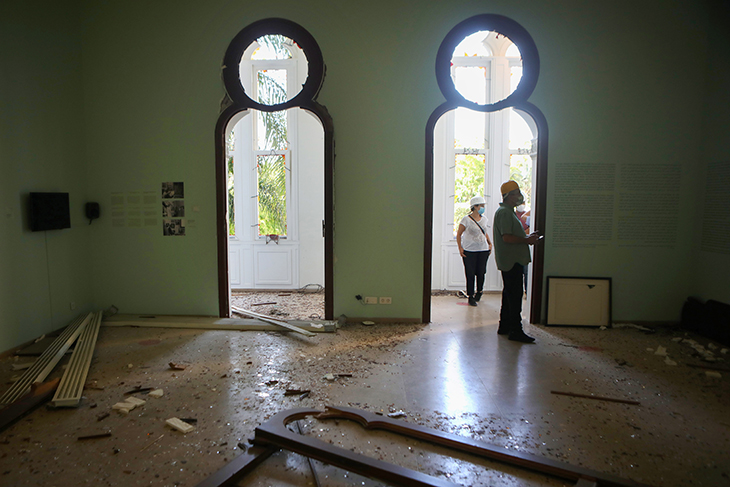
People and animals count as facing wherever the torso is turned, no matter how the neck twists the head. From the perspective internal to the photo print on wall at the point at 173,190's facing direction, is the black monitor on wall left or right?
on its right

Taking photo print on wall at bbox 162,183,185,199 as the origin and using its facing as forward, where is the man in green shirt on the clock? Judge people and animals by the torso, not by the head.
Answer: The man in green shirt is roughly at 10 o'clock from the photo print on wall.

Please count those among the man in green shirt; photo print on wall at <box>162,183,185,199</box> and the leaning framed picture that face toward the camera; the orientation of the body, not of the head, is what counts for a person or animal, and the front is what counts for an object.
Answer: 2

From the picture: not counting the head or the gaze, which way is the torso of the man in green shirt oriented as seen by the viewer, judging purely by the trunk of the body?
to the viewer's right

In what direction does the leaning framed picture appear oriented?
toward the camera

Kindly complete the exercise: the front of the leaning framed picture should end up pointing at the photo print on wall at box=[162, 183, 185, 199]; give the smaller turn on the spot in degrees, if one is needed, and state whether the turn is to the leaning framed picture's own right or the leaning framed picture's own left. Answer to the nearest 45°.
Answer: approximately 45° to the leaning framed picture's own right

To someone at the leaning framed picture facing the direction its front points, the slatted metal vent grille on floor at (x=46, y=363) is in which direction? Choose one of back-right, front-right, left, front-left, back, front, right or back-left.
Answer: front-right

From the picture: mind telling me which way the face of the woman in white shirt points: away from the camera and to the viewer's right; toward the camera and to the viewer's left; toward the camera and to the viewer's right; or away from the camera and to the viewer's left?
toward the camera and to the viewer's right

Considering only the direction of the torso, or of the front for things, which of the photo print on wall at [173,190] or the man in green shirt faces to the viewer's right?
the man in green shirt

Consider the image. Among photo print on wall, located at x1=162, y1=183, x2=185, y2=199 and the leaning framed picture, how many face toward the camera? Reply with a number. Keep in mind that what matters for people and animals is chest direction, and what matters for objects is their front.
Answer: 2

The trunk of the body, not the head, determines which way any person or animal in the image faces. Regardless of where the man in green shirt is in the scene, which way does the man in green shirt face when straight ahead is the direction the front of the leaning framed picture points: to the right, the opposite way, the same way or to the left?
to the left

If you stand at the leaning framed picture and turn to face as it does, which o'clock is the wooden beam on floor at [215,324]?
The wooden beam on floor is roughly at 2 o'clock from the leaning framed picture.

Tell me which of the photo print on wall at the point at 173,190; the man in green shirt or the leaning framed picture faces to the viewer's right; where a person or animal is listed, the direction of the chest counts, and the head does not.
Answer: the man in green shirt

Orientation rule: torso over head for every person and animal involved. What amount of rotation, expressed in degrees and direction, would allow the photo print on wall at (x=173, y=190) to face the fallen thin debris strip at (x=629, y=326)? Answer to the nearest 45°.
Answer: approximately 45° to its left

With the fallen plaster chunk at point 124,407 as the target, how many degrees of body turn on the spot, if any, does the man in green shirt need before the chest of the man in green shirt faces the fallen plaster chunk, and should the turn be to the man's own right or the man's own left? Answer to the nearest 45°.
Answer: approximately 135° to the man's own right

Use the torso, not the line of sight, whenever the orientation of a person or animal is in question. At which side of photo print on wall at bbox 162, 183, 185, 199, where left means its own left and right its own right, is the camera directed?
front
